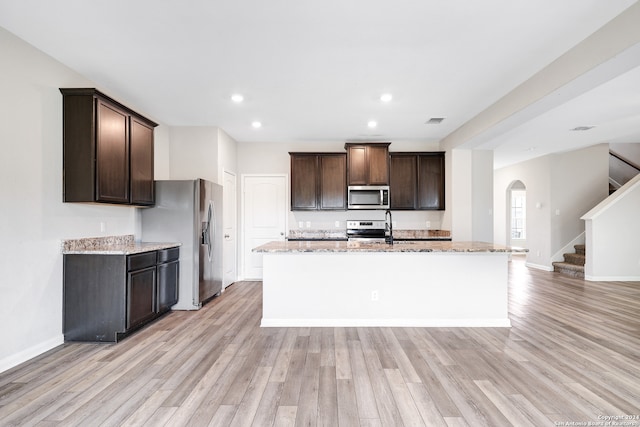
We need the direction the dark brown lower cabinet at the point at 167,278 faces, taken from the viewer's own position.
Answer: facing the viewer and to the right of the viewer

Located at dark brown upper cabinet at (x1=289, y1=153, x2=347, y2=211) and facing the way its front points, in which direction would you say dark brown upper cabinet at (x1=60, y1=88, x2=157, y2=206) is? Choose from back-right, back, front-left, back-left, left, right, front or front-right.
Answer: front-right

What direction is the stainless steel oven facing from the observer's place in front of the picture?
facing the viewer

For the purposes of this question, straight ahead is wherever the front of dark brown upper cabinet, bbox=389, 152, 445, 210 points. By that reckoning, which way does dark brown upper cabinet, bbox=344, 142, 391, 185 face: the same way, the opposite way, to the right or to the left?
the same way

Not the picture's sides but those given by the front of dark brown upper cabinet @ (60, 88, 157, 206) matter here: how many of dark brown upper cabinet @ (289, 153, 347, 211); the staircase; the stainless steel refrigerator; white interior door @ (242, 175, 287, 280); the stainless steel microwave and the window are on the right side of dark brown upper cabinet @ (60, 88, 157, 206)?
0

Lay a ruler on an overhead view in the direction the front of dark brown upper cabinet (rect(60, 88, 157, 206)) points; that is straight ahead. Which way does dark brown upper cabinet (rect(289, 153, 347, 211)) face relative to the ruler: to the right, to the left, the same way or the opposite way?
to the right

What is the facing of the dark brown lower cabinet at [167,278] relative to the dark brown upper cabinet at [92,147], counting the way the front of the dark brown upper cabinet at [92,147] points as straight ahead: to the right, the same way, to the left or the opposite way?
the same way

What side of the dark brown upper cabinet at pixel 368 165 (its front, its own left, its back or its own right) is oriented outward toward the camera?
front

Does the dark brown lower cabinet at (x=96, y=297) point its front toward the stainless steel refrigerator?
no

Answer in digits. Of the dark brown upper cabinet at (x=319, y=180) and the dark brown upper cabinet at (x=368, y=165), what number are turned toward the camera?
2

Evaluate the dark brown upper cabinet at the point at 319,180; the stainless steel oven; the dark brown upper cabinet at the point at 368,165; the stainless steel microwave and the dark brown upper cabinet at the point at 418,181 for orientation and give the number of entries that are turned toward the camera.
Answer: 5

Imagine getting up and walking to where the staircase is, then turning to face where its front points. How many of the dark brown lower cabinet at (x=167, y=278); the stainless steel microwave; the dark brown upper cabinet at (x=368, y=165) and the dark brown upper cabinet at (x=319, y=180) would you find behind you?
0

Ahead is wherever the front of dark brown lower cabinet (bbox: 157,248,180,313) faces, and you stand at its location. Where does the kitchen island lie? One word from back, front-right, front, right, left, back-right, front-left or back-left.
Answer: front

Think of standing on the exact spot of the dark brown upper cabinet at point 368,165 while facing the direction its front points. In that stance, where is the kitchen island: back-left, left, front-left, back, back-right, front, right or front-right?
front

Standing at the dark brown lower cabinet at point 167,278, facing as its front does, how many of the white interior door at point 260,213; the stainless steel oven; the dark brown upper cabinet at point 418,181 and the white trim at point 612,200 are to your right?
0

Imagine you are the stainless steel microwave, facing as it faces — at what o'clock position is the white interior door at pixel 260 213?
The white interior door is roughly at 3 o'clock from the stainless steel microwave.

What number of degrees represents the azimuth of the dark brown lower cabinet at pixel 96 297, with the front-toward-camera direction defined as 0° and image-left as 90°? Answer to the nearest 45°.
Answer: approximately 315°

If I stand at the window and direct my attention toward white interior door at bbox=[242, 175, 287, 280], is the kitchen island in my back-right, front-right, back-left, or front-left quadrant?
front-left

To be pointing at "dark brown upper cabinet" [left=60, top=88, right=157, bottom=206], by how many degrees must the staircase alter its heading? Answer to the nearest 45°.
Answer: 0° — it already faces it

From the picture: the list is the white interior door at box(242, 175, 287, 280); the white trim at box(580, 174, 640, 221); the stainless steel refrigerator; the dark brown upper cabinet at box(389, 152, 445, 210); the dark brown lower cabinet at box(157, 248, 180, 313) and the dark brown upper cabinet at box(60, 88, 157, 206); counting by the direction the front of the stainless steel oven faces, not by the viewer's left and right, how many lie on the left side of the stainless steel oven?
2
